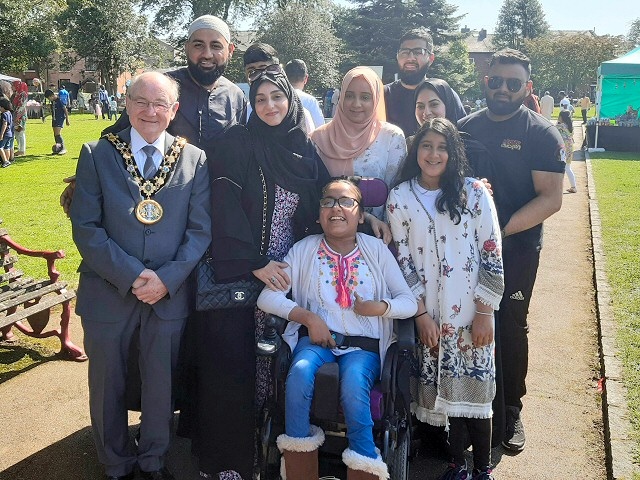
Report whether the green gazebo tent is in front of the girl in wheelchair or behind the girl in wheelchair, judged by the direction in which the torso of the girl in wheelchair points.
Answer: behind

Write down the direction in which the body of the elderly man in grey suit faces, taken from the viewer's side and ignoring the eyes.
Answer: toward the camera

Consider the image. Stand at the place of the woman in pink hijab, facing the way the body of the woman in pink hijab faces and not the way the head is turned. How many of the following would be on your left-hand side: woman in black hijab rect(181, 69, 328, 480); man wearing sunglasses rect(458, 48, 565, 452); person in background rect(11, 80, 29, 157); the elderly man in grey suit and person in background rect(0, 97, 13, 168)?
1

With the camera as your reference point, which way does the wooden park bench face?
facing the viewer and to the right of the viewer

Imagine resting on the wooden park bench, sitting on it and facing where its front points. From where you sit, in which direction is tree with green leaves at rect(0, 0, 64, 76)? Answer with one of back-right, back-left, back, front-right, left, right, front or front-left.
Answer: back-left

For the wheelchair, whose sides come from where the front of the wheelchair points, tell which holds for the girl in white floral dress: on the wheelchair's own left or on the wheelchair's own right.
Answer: on the wheelchair's own left

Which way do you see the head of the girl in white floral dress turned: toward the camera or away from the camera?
toward the camera

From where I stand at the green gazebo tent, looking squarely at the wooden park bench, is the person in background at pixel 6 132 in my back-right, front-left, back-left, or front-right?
front-right

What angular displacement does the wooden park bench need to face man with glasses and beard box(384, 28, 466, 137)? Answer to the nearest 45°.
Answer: approximately 45° to its left

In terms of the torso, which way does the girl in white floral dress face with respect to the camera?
toward the camera

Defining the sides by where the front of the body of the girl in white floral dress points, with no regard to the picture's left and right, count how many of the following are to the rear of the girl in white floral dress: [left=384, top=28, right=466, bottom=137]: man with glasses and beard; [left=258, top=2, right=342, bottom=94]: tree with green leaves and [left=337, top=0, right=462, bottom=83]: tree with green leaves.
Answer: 3

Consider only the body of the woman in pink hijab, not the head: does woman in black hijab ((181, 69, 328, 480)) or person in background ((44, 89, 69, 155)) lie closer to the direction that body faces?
the woman in black hijab

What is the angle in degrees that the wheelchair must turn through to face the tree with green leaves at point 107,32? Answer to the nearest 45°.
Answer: approximately 180°

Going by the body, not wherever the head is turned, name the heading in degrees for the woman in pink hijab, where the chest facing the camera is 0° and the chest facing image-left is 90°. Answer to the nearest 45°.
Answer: approximately 0°

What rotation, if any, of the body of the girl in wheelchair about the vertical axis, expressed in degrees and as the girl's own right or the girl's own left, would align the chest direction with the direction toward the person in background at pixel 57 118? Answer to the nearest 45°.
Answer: approximately 135° to the girl's own right

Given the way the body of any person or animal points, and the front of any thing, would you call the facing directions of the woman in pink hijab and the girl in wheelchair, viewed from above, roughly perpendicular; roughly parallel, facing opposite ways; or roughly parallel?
roughly parallel

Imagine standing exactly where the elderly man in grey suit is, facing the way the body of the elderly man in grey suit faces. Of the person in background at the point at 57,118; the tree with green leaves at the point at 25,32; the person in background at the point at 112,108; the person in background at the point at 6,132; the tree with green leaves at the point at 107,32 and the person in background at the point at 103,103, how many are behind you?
6

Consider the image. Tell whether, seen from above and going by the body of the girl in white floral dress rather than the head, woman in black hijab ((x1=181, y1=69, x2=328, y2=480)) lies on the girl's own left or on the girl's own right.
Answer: on the girl's own right
